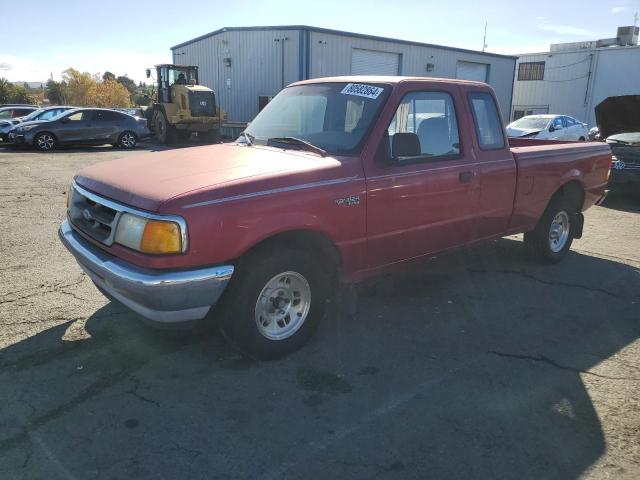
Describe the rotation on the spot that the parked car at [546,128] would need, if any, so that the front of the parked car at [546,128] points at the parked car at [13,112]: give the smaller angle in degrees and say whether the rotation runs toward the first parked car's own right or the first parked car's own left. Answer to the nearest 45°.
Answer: approximately 45° to the first parked car's own right

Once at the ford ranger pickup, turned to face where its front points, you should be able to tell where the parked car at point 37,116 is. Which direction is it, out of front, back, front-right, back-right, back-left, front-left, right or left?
right

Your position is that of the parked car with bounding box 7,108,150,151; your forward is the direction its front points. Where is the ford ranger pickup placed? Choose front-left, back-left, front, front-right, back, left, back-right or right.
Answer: left

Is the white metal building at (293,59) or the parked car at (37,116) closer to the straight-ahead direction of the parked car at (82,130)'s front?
the parked car

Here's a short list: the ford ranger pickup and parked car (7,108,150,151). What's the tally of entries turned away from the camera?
0

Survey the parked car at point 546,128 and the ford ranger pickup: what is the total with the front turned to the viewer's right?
0

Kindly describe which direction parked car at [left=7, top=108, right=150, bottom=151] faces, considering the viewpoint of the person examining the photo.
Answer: facing to the left of the viewer

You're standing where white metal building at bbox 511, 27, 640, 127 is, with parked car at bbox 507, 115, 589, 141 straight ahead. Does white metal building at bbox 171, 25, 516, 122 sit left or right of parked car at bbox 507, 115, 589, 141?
right

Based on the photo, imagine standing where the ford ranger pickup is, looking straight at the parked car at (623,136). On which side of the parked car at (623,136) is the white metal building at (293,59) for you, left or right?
left
